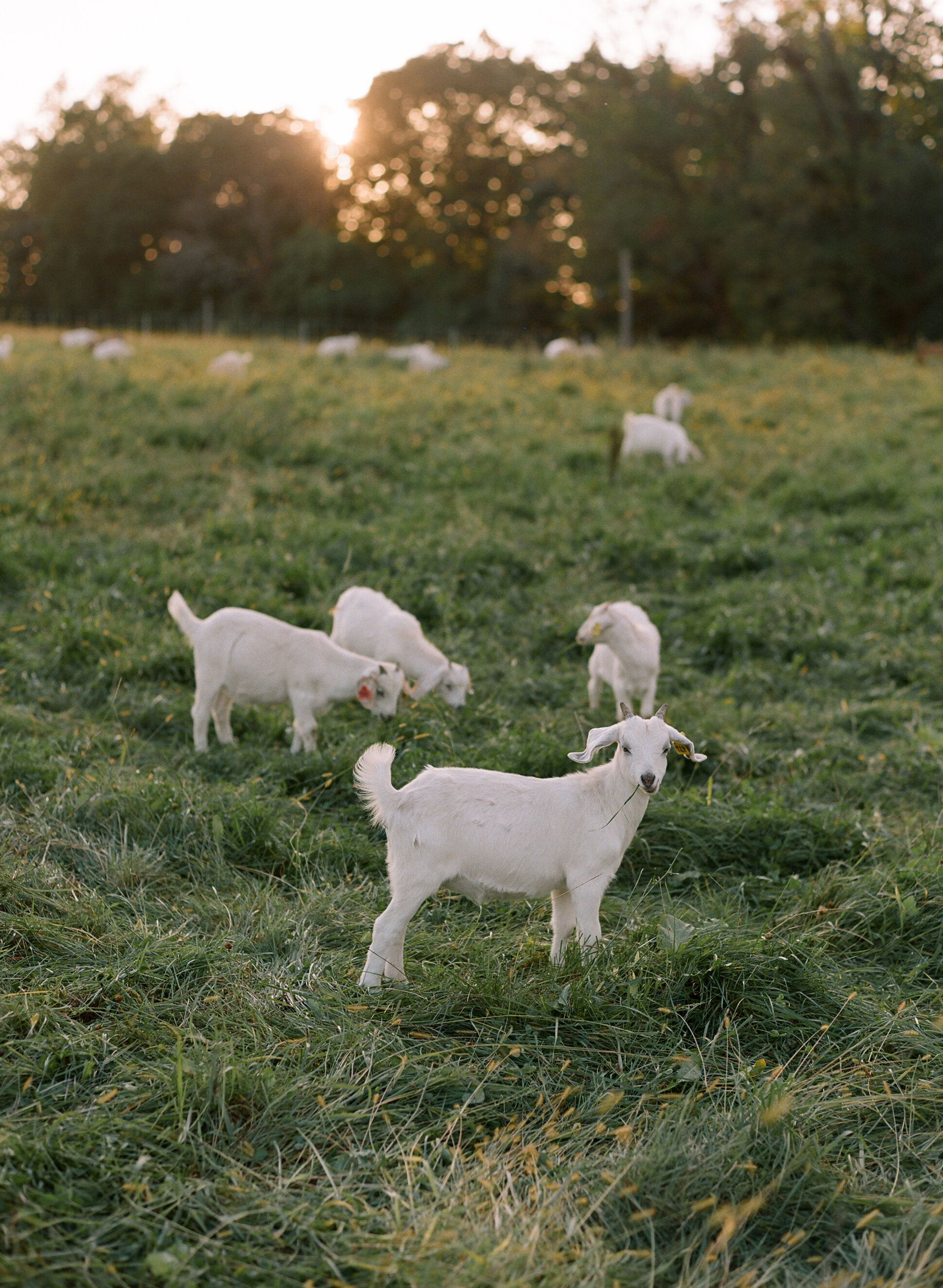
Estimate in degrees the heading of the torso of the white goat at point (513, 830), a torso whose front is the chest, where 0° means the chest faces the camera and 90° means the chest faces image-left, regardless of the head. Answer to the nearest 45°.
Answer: approximately 270°

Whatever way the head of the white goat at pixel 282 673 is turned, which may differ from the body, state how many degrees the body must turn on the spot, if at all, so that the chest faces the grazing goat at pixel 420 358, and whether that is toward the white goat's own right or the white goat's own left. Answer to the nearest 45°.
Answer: approximately 90° to the white goat's own left

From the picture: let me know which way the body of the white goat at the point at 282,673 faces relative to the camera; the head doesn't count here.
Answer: to the viewer's right

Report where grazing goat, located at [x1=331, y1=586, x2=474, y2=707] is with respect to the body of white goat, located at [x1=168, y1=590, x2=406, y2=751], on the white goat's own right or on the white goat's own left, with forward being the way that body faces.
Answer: on the white goat's own left

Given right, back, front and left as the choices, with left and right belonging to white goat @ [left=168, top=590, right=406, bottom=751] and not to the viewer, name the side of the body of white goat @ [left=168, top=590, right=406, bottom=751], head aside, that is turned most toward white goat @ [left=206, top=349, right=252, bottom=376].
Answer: left

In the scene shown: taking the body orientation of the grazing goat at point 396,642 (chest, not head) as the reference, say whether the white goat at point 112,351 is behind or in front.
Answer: behind
